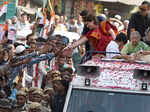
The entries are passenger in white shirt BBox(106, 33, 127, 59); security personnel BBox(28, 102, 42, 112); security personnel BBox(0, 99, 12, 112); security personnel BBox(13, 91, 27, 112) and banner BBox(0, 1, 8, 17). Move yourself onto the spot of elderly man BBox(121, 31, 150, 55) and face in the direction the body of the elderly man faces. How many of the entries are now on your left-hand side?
0

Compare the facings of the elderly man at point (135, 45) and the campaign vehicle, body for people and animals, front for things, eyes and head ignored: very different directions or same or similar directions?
same or similar directions

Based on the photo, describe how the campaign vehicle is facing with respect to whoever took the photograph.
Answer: facing the viewer

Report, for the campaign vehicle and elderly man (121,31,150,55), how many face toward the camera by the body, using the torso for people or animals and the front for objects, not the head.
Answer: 2

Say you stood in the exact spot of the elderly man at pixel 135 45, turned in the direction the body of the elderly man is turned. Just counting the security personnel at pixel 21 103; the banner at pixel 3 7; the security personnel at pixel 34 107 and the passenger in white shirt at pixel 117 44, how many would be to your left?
0

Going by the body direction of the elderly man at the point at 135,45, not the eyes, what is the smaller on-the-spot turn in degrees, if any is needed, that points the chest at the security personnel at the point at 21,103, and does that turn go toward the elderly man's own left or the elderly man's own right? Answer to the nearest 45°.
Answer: approximately 90° to the elderly man's own right

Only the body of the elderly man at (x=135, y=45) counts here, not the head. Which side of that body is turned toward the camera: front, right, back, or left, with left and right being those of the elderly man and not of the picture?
front

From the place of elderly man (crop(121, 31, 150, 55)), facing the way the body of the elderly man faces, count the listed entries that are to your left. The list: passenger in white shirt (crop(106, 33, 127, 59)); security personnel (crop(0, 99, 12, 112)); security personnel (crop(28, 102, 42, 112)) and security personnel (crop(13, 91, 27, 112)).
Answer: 0

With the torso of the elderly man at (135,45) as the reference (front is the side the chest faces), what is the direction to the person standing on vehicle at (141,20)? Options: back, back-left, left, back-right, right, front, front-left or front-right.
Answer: back

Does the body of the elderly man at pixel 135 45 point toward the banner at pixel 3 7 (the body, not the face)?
no
